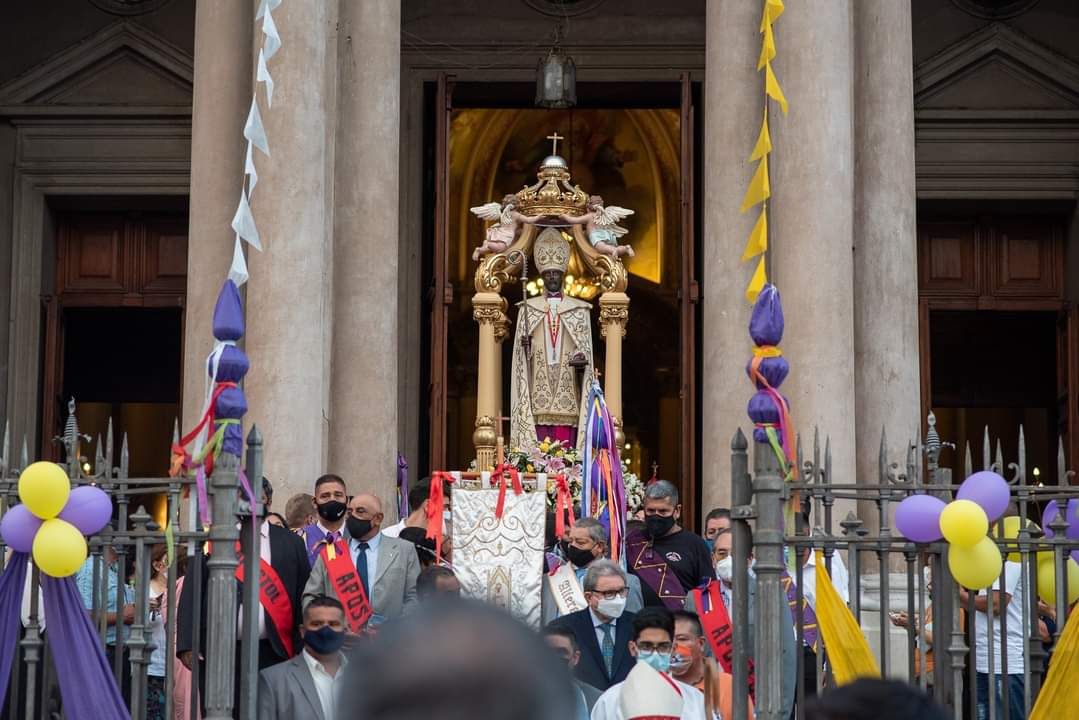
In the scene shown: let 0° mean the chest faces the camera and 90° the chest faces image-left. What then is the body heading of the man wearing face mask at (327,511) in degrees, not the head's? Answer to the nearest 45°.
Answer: approximately 0°

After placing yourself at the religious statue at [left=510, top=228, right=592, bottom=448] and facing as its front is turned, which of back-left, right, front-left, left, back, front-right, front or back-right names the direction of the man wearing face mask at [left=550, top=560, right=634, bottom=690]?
front

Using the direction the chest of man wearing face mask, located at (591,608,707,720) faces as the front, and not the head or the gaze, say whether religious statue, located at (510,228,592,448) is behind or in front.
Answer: behind

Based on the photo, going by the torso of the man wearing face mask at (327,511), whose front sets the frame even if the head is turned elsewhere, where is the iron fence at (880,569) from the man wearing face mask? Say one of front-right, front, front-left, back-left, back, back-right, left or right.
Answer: front-left

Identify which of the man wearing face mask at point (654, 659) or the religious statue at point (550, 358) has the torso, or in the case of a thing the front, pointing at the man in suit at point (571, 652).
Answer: the religious statue

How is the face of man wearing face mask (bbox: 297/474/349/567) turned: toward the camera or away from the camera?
toward the camera

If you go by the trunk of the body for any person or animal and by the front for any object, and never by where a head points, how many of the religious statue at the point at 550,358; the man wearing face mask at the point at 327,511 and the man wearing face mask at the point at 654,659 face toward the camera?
3

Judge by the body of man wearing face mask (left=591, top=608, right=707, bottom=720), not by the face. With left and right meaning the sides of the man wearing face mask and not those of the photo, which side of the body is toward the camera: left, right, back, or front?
front

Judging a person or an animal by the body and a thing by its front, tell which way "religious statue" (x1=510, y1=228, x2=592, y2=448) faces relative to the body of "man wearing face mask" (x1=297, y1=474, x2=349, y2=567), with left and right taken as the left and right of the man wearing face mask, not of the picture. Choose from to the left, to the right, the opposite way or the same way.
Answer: the same way

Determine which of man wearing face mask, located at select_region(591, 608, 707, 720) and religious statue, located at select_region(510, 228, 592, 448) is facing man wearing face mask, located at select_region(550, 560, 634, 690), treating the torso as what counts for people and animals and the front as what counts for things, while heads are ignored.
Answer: the religious statue

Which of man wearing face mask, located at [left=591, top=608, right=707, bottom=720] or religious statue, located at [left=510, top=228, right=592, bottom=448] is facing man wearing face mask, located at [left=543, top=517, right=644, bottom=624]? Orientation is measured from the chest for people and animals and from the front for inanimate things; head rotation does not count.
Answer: the religious statue

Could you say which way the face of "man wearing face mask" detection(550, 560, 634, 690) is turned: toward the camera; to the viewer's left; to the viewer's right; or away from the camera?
toward the camera

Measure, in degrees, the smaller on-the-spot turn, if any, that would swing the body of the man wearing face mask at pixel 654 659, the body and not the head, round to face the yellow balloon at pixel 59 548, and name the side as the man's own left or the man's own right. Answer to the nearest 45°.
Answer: approximately 90° to the man's own right

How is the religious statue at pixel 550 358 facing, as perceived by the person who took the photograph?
facing the viewer

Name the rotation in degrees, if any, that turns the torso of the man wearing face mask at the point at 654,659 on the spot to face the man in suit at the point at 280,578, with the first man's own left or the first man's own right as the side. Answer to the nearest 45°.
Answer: approximately 90° to the first man's own right

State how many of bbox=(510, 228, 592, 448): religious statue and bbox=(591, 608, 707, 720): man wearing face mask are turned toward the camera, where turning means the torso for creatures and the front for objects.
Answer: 2

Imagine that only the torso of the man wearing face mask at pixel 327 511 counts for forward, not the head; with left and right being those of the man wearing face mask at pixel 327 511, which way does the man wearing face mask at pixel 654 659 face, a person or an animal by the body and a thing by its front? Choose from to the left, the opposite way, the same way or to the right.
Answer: the same way
